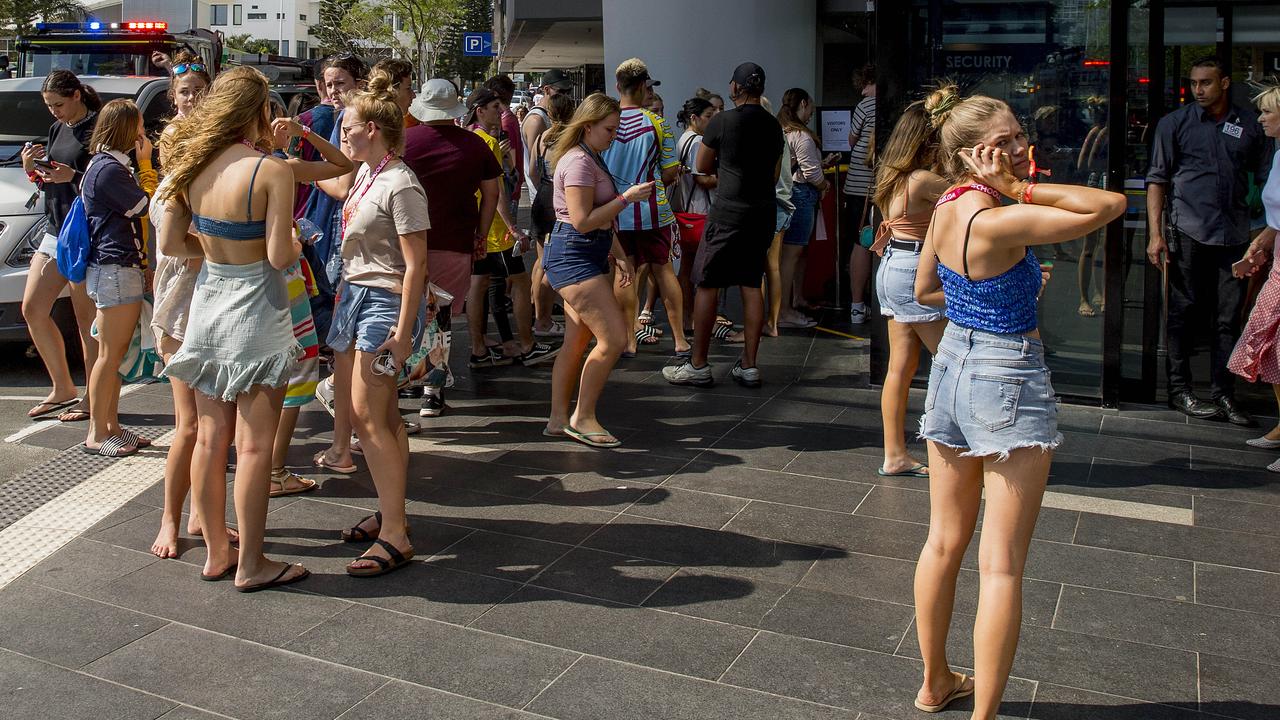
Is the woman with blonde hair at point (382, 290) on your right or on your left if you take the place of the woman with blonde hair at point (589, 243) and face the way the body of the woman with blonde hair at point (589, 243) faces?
on your right

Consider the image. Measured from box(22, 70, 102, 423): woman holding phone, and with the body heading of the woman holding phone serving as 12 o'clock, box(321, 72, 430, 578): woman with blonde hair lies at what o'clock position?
The woman with blonde hair is roughly at 10 o'clock from the woman holding phone.

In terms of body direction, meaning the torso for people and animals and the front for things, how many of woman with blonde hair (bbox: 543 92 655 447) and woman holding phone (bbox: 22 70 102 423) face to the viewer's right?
1

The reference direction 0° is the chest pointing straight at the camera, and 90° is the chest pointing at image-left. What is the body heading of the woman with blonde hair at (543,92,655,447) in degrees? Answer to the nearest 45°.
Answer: approximately 270°

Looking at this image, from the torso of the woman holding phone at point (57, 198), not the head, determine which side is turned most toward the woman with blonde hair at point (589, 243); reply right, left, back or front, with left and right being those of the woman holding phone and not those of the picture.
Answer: left

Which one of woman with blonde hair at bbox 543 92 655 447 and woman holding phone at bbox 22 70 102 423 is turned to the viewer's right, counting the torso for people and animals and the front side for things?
the woman with blonde hair

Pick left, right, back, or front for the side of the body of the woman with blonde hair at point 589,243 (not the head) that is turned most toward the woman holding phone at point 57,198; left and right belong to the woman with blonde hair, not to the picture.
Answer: back

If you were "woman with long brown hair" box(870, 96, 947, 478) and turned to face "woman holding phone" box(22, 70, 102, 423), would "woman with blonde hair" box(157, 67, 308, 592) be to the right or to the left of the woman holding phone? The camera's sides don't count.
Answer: left

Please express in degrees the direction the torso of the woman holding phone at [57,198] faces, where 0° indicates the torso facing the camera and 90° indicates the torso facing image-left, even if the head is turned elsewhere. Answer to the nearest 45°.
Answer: approximately 45°

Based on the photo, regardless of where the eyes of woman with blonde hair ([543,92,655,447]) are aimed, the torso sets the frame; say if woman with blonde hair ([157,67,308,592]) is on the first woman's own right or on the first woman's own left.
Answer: on the first woman's own right
